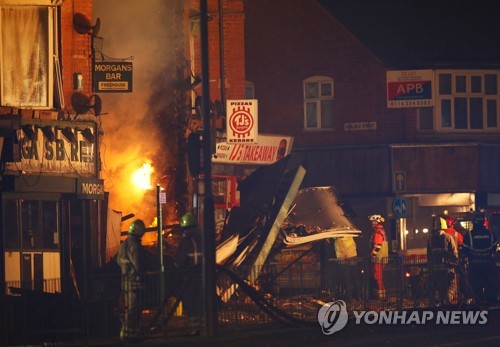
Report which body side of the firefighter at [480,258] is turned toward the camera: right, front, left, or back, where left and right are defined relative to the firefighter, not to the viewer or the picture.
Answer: back

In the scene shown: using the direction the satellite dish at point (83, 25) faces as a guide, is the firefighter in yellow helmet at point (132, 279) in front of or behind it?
in front

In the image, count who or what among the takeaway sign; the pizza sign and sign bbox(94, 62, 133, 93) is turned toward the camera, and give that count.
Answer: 3

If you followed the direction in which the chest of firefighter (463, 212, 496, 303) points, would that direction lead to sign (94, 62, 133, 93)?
no

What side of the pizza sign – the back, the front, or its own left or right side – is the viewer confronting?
front

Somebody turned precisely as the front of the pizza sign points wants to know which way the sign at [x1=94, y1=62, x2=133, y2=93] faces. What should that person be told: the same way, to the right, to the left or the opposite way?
the same way

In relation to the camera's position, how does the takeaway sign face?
facing the viewer

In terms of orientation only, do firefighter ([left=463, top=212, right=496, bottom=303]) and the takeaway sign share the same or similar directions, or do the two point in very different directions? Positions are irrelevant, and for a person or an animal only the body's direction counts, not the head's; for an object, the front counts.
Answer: very different directions

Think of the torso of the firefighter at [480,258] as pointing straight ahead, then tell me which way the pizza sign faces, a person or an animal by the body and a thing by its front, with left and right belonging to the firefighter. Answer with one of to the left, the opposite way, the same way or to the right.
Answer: the opposite way

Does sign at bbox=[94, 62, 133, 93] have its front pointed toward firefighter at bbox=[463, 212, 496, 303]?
no

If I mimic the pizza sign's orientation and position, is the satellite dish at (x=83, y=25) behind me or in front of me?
in front

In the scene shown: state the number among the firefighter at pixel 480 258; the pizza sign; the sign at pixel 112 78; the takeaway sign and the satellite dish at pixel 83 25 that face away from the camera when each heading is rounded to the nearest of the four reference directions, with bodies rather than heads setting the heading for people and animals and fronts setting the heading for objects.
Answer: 1

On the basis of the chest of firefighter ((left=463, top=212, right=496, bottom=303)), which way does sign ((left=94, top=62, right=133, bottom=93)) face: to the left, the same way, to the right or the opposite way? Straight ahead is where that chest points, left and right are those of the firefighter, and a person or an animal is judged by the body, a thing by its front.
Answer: the opposite way

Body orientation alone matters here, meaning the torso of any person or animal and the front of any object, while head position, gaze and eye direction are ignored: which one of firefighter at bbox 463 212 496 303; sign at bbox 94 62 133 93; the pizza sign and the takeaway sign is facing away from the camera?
the firefighter

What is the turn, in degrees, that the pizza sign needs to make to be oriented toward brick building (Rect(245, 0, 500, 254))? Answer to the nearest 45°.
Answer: approximately 135° to its left

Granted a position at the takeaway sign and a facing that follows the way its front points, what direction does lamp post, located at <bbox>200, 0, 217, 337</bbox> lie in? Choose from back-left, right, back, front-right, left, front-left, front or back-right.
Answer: front

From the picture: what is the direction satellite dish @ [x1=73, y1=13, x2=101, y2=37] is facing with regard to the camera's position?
facing the viewer and to the right of the viewer

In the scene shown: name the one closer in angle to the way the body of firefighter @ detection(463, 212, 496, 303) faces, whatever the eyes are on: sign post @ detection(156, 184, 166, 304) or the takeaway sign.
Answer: the takeaway sign
